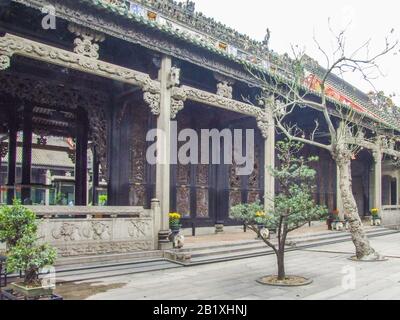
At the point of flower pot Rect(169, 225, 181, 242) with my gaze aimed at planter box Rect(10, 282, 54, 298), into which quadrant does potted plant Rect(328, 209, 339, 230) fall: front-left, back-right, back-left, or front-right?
back-left

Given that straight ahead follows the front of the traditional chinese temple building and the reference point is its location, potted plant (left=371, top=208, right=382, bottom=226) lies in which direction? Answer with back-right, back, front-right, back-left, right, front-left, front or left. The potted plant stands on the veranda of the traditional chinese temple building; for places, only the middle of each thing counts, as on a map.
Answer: left

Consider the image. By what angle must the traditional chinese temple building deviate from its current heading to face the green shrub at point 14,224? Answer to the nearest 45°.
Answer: approximately 45° to its right

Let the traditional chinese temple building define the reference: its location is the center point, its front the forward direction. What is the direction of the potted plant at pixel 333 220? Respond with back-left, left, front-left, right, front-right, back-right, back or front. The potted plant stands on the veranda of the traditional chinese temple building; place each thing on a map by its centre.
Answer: left

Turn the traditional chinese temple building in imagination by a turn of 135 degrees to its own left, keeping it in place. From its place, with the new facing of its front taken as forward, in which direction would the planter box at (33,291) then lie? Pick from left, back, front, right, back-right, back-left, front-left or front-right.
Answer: back

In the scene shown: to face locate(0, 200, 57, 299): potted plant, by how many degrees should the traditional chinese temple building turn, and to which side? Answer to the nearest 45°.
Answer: approximately 45° to its right
